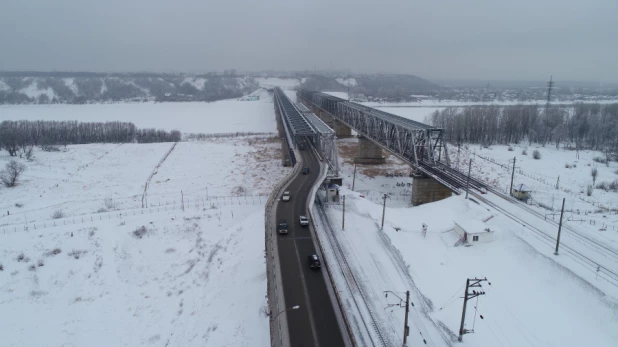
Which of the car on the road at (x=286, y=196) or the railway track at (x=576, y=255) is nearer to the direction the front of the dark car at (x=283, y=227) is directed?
the railway track

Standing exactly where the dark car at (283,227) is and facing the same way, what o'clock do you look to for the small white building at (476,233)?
The small white building is roughly at 9 o'clock from the dark car.

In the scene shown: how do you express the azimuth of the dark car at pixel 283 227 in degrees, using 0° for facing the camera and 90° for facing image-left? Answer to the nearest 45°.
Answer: approximately 0°

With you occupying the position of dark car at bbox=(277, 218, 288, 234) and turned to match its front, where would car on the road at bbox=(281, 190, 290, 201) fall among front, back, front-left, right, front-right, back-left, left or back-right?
back

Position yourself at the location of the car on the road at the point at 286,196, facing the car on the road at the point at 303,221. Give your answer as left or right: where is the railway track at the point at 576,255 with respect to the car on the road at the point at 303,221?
left

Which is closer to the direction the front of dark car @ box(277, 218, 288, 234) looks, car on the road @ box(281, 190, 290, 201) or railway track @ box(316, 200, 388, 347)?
the railway track

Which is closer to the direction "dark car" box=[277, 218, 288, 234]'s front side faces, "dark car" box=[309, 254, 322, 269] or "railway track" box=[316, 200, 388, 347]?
the dark car

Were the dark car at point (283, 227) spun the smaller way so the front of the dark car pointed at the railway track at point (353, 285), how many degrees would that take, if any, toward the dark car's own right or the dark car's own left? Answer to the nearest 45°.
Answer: approximately 45° to the dark car's own left

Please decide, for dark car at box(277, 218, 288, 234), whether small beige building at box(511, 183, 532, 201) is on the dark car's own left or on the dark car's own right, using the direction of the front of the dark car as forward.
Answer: on the dark car's own left

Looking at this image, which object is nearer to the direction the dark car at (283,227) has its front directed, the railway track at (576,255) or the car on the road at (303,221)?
the railway track

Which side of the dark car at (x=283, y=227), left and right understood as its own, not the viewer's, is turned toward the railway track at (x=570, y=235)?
left

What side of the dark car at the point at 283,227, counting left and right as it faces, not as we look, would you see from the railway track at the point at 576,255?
left
